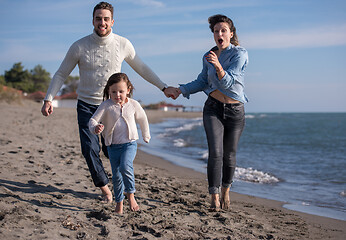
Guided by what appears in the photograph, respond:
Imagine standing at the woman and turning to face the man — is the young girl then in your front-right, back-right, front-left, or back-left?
front-left

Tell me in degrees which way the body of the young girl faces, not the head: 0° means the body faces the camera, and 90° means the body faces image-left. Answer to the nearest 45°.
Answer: approximately 0°

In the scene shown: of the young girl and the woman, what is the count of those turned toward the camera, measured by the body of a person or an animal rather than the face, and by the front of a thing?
2

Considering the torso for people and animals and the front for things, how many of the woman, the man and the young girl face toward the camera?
3

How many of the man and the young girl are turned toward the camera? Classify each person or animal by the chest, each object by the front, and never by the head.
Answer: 2

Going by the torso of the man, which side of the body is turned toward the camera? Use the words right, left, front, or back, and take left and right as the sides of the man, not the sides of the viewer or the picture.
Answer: front

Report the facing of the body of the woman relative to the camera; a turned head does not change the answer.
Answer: toward the camera

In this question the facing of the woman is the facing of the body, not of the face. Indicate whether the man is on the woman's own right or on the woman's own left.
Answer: on the woman's own right

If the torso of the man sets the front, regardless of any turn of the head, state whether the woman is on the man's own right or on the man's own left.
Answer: on the man's own left

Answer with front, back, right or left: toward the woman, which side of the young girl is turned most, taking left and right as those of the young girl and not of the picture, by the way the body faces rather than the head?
left
